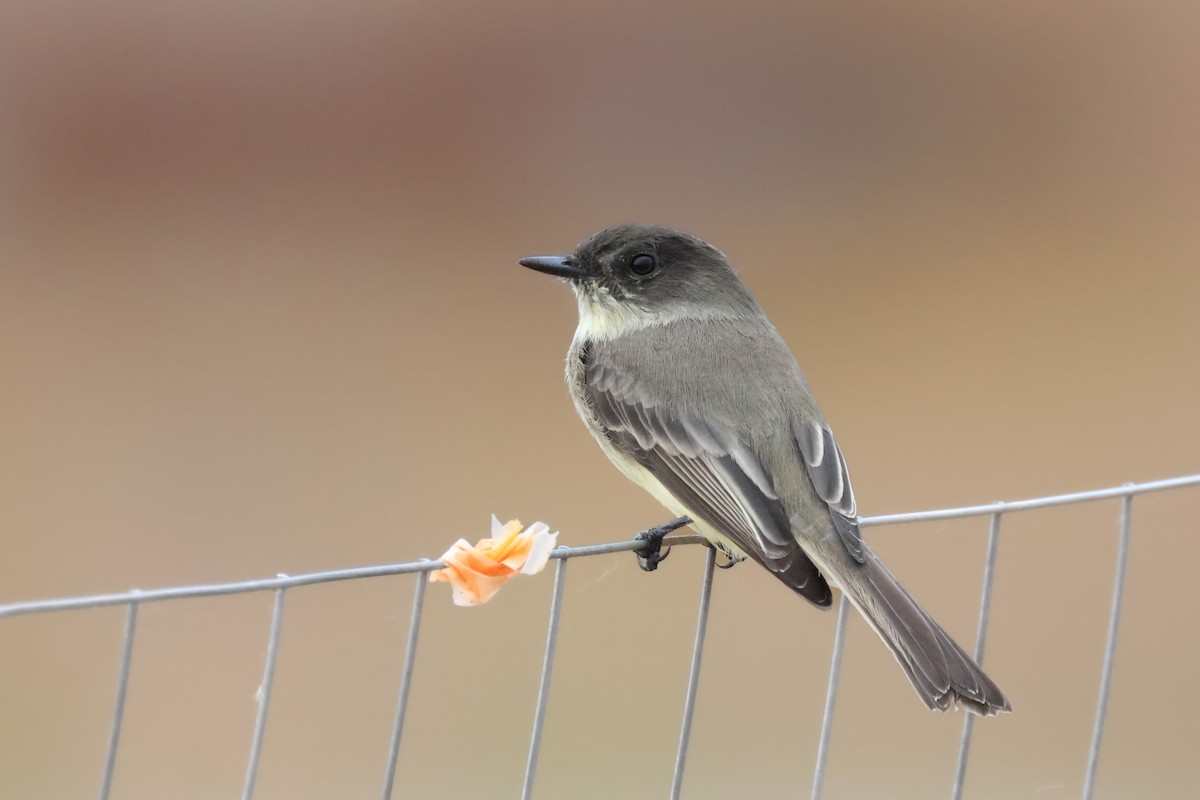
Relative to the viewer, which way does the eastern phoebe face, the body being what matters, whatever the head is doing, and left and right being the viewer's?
facing away from the viewer and to the left of the viewer
